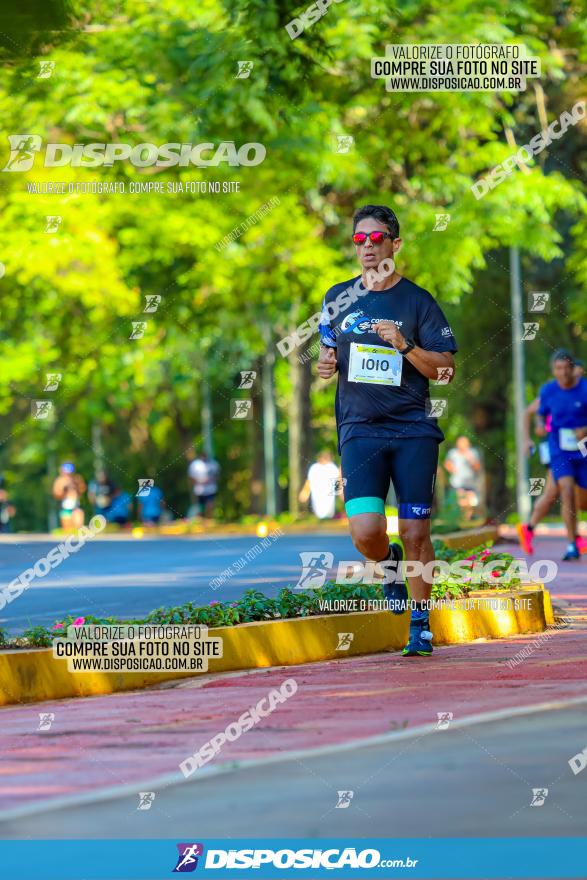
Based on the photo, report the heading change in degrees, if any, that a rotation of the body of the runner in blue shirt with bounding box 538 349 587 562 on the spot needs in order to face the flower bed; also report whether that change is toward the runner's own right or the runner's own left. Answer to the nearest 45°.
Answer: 0° — they already face it

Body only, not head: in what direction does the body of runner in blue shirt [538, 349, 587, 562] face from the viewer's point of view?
toward the camera

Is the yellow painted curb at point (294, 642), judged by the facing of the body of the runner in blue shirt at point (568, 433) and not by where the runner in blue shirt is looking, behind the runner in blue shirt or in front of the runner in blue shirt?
in front

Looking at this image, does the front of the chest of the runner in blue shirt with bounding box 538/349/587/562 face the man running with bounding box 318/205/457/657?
yes
